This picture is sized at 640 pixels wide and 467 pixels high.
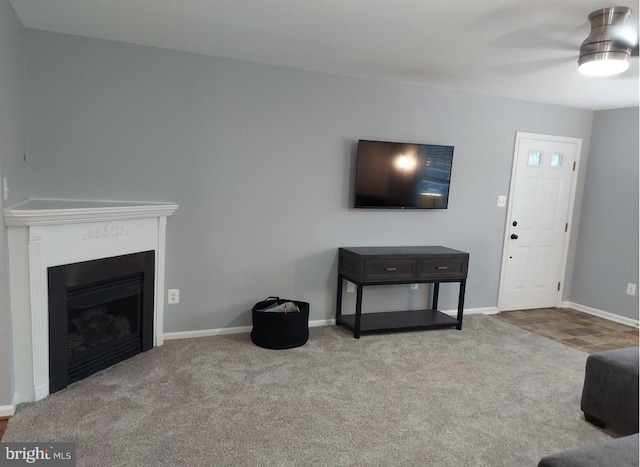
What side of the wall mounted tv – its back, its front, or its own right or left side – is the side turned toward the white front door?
left

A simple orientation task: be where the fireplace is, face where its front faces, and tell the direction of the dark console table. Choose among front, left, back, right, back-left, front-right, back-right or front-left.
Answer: front-left

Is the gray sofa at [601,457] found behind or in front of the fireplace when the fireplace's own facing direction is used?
in front

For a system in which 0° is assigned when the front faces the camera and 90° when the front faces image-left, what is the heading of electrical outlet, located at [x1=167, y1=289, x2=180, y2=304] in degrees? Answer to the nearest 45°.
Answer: approximately 0°

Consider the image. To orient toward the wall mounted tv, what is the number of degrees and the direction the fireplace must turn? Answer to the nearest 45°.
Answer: approximately 45° to its left

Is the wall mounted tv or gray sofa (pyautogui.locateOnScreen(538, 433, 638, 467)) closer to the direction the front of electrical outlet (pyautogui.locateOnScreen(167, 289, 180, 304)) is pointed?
the gray sofa

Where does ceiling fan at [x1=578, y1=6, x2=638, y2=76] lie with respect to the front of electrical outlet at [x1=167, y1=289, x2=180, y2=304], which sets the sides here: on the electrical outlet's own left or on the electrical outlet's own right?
on the electrical outlet's own left

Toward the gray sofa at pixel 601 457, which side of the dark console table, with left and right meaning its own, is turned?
front

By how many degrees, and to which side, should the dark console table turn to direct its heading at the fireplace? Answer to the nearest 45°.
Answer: approximately 90° to its right

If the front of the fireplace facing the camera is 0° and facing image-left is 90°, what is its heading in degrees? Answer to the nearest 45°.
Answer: approximately 315°

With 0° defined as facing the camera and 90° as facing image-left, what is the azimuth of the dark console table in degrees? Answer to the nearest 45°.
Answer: approximately 315°

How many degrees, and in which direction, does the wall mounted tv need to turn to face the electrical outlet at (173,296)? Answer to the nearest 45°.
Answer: approximately 90° to its right
